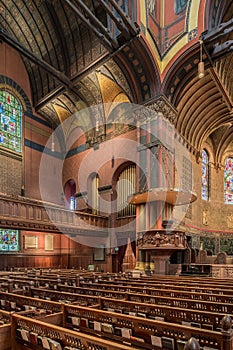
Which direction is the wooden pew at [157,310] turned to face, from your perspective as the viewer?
facing away from the viewer and to the right of the viewer

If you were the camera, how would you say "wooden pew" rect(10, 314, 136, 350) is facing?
facing away from the viewer and to the right of the viewer

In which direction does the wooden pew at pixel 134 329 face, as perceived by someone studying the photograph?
facing away from the viewer and to the right of the viewer
